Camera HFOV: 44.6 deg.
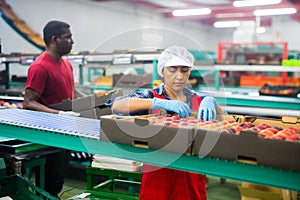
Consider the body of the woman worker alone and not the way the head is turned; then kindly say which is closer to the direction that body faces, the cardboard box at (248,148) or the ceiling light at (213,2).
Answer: the cardboard box

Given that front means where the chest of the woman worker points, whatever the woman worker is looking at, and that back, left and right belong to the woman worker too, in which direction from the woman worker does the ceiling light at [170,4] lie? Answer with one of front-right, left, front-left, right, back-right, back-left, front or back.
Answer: back

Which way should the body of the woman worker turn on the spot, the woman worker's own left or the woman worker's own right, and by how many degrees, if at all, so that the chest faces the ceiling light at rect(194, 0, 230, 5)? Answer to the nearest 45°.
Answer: approximately 180°

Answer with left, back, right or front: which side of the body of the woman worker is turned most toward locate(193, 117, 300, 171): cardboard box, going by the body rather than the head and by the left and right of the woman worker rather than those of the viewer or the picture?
front

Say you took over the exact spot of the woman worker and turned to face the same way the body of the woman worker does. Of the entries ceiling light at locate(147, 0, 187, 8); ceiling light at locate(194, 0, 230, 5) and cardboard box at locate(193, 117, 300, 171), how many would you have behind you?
2

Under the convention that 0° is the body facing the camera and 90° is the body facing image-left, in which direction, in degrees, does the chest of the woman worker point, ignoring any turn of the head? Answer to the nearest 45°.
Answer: approximately 0°

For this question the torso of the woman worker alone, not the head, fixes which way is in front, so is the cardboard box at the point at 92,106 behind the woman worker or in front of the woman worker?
behind
